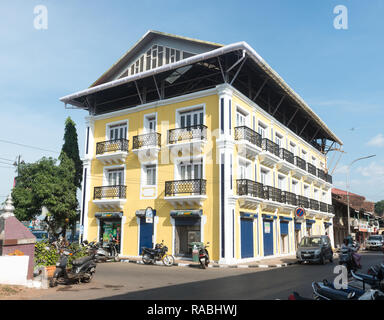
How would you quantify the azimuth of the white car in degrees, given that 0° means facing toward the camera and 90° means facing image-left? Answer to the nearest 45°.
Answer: approximately 45°
